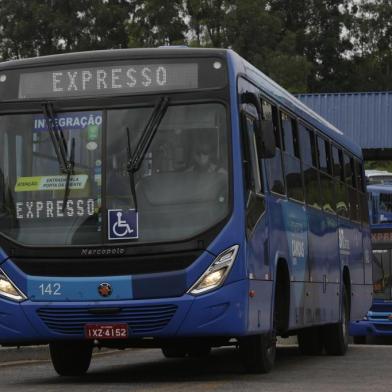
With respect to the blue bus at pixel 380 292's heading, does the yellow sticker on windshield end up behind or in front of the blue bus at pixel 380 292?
in front

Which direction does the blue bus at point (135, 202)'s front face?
toward the camera

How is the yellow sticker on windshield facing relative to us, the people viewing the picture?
facing the viewer

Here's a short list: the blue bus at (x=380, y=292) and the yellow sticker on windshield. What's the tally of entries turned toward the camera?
2

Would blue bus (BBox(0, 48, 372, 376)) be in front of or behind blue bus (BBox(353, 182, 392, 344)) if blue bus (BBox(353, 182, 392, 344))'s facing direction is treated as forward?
in front

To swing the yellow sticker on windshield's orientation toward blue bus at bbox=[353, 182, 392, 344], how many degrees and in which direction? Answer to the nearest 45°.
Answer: approximately 135° to its left

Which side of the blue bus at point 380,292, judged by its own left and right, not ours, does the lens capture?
front

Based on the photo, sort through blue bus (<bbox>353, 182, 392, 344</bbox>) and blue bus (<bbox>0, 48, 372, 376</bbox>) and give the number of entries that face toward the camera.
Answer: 2
